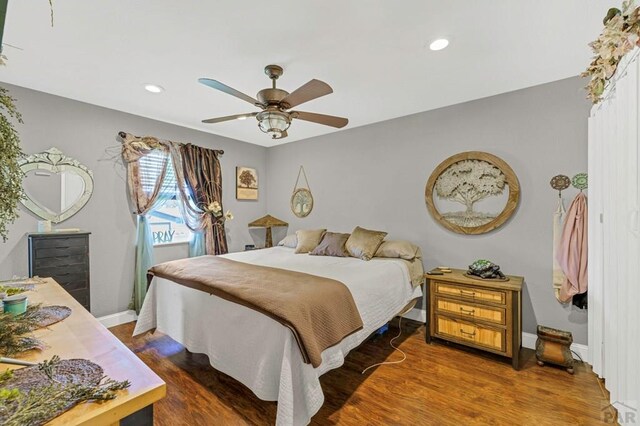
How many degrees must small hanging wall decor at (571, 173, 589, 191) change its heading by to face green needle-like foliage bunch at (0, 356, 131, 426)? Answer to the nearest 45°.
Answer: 0° — it already faces it

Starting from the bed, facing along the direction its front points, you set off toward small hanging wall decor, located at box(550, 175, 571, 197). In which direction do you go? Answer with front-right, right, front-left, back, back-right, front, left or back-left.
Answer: back-left

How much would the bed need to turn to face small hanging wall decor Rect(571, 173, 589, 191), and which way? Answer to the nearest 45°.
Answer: approximately 135° to its left
